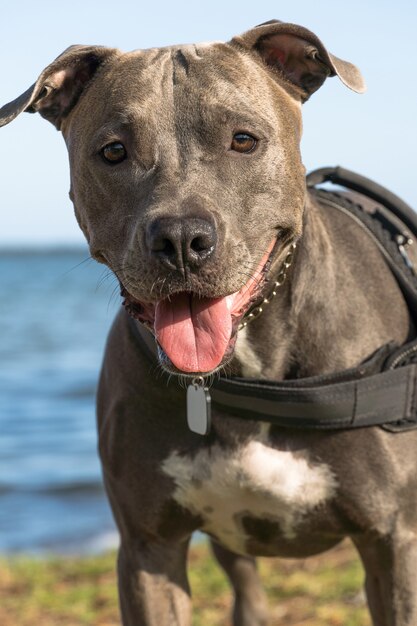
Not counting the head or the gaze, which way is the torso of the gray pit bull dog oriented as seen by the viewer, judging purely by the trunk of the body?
toward the camera
